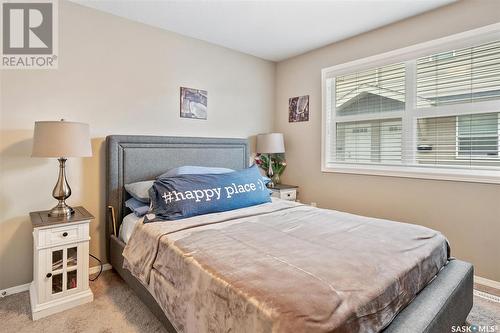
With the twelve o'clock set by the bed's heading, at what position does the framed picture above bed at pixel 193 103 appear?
The framed picture above bed is roughly at 7 o'clock from the bed.

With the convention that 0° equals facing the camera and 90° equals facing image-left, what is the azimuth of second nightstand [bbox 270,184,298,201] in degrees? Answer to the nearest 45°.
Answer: approximately 315°

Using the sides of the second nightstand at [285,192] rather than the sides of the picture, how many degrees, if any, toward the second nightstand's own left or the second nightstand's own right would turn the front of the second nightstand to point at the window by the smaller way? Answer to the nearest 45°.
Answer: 0° — it already faces it

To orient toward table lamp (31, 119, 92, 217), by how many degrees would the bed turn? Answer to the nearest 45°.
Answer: approximately 90° to its right

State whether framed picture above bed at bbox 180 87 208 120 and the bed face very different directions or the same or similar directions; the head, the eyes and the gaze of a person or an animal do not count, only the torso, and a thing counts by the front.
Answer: same or similar directions

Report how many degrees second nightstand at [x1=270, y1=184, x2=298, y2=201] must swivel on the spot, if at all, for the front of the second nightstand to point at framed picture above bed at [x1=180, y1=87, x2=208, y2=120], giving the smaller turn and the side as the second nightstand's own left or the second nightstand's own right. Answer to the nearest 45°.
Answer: approximately 90° to the second nightstand's own right

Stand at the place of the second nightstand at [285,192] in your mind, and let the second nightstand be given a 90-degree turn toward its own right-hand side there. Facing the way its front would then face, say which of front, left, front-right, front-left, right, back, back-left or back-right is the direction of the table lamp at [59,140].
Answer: front

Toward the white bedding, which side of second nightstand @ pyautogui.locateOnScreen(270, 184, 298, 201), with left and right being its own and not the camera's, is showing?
right

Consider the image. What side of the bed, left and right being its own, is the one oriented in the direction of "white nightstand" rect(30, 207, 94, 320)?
right

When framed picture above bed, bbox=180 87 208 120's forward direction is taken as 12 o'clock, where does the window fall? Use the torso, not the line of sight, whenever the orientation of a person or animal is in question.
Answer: The window is roughly at 11 o'clock from the framed picture above bed.

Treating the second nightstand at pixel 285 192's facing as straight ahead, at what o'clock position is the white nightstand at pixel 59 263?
The white nightstand is roughly at 3 o'clock from the second nightstand.

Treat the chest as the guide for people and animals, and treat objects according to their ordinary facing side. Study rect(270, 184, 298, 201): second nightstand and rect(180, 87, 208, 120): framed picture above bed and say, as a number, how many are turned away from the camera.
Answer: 0

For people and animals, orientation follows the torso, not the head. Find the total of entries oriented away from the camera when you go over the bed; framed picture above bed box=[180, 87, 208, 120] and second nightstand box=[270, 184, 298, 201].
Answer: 0

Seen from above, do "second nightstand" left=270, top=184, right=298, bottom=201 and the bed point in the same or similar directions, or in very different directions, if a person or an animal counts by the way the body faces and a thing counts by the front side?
same or similar directions

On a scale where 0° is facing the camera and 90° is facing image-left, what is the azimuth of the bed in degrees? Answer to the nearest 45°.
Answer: approximately 315°

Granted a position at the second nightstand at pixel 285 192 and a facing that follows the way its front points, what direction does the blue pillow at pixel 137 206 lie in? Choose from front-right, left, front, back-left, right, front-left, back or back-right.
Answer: right

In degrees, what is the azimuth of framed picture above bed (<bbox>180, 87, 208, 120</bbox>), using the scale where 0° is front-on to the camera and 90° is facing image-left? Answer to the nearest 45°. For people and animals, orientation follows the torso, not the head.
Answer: approximately 315°

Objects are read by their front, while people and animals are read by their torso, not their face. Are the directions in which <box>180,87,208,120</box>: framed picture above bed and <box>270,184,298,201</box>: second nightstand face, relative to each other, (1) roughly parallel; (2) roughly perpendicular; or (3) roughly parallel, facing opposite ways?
roughly parallel
